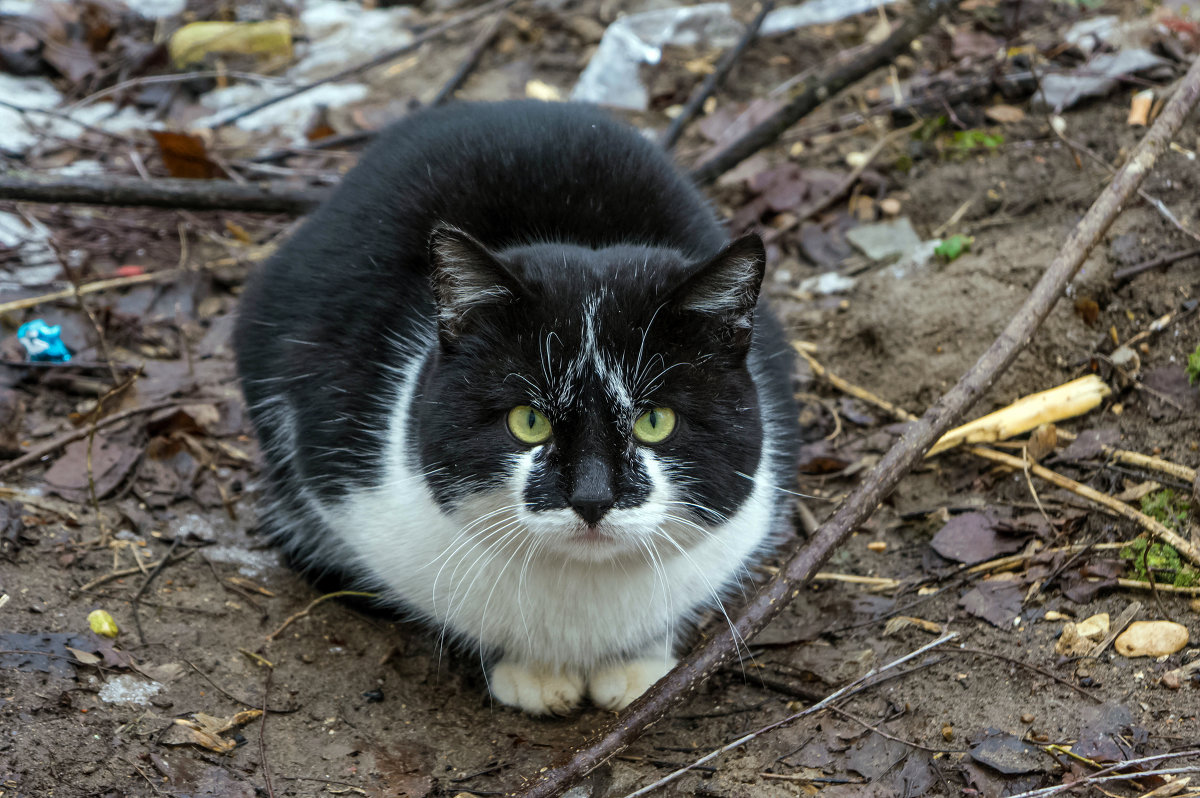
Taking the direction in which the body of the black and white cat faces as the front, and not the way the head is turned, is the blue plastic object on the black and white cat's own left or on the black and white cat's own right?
on the black and white cat's own right

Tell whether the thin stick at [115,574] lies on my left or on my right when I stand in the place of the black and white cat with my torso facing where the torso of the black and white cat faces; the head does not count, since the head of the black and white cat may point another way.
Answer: on my right

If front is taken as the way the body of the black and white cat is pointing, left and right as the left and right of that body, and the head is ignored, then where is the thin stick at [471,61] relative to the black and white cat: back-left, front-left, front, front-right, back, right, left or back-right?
back

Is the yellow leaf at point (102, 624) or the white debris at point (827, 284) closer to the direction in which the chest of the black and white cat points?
the yellow leaf

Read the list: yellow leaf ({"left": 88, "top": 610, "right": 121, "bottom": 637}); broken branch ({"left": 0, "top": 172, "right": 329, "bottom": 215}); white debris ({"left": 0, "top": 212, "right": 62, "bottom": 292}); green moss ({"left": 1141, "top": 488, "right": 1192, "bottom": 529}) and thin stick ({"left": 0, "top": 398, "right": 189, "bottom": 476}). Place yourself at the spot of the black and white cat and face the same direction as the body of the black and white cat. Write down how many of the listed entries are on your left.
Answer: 1

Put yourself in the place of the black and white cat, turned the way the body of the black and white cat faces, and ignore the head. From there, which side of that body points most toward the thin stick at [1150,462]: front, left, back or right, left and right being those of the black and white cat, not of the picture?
left

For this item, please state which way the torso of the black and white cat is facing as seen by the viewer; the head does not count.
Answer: toward the camera

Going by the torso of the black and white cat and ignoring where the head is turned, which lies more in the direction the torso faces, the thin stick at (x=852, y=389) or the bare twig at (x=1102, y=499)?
the bare twig

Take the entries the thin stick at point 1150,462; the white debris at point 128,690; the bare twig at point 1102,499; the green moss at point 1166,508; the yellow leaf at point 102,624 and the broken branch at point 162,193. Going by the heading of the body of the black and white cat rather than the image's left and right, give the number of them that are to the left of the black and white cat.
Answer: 3

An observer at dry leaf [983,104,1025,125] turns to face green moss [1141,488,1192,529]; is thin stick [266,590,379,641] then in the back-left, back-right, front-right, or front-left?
front-right

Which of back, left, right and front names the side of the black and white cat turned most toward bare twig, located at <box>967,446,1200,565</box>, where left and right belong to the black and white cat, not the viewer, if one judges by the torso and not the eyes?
left

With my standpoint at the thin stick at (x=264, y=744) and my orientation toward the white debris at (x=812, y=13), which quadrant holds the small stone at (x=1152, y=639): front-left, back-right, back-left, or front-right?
front-right

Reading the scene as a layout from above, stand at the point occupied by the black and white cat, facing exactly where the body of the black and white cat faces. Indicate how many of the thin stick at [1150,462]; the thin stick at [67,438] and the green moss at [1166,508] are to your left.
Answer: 2

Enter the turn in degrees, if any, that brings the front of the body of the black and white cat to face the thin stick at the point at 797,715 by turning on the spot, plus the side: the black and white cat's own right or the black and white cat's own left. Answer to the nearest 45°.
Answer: approximately 45° to the black and white cat's own left

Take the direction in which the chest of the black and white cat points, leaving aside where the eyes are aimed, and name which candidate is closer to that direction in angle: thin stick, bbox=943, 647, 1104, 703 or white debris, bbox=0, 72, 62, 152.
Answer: the thin stick
